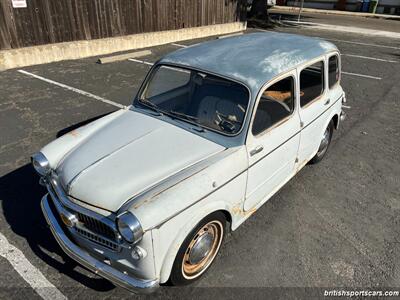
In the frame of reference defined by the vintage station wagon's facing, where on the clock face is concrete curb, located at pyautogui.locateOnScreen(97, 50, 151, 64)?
The concrete curb is roughly at 4 o'clock from the vintage station wagon.

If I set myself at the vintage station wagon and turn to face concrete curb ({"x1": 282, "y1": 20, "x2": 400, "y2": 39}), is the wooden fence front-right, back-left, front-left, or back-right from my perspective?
front-left

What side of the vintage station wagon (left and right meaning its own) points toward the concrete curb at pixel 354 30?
back

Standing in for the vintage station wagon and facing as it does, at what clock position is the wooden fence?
The wooden fence is roughly at 4 o'clock from the vintage station wagon.

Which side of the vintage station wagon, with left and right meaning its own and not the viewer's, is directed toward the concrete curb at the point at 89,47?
right

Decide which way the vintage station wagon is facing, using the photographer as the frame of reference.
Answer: facing the viewer and to the left of the viewer
